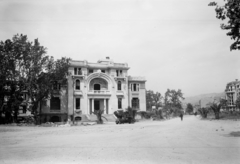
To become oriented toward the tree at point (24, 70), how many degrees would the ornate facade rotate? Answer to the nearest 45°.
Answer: approximately 45° to its right

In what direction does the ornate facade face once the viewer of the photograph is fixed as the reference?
facing the viewer
